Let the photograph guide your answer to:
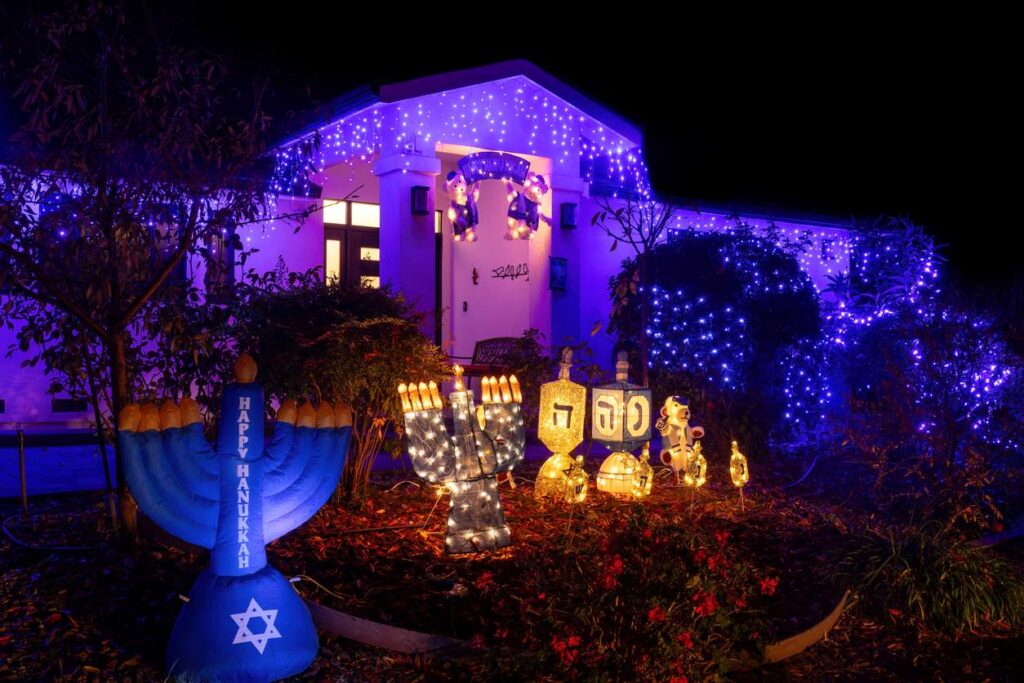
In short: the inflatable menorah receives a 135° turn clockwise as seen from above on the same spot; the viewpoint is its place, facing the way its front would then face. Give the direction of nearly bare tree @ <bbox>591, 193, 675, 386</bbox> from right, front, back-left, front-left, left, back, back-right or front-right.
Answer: right

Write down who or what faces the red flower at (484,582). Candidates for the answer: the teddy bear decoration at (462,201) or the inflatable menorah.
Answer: the teddy bear decoration

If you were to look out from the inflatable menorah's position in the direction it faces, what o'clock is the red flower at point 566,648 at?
The red flower is roughly at 10 o'clock from the inflatable menorah.

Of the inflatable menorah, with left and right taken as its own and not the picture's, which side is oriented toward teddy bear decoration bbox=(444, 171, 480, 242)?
back

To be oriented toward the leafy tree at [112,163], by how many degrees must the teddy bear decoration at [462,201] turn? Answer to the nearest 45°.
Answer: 0° — it already faces it

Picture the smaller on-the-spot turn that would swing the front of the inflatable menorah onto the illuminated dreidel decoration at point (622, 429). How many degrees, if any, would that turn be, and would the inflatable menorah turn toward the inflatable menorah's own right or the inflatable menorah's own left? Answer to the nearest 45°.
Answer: approximately 135° to the inflatable menorah's own left

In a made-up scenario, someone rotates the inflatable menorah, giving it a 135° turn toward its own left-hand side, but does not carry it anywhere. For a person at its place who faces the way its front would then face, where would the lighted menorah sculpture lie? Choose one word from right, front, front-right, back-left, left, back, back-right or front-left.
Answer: front

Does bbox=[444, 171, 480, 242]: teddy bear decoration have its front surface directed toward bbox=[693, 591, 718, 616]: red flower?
yes

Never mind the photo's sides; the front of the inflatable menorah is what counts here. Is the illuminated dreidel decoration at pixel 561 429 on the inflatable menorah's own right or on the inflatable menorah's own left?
on the inflatable menorah's own left

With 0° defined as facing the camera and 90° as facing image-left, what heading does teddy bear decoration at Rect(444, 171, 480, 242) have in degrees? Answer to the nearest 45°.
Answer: approximately 0°

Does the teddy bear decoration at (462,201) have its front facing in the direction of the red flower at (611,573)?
yes

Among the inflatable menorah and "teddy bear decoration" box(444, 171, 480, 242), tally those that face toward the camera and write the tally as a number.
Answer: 2

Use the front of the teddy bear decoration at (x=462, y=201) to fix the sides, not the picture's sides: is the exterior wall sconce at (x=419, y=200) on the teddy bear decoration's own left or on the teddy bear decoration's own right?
on the teddy bear decoration's own right

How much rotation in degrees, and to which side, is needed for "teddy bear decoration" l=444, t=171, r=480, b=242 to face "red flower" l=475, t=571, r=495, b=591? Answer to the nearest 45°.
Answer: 0° — it already faces it

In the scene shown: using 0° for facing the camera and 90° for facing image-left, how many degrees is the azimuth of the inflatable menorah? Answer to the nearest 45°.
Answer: approximately 0°

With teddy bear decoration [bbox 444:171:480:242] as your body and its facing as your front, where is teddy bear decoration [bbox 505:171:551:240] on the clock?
teddy bear decoration [bbox 505:171:551:240] is roughly at 9 o'clock from teddy bear decoration [bbox 444:171:480:242].
